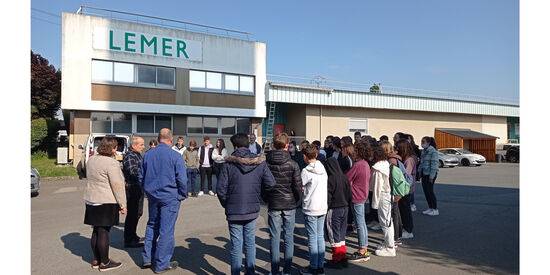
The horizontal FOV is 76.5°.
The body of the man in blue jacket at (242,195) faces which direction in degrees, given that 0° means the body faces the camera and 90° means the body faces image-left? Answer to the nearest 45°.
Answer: approximately 180°

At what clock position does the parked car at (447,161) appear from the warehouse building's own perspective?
The parked car is roughly at 10 o'clock from the warehouse building.

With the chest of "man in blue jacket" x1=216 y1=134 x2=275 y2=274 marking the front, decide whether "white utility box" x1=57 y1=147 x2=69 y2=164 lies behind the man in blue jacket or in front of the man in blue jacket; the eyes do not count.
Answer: in front

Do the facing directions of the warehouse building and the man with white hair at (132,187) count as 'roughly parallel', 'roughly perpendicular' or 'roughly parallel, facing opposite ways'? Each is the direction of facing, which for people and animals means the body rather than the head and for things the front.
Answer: roughly perpendicular

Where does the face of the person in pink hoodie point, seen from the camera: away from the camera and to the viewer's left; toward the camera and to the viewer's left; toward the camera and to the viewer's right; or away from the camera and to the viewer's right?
away from the camera and to the viewer's left

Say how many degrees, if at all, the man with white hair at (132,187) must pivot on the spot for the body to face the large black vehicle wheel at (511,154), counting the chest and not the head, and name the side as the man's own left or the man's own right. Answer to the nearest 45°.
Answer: approximately 45° to the man's own left

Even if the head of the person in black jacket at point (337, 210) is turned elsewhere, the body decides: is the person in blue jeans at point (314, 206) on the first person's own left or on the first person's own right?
on the first person's own left

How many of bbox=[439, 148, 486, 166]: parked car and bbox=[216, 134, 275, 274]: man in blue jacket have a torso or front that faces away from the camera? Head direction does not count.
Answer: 1

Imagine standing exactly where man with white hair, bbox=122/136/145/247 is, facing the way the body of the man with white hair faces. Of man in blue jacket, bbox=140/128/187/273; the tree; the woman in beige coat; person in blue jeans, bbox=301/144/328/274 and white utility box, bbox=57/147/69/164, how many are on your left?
2

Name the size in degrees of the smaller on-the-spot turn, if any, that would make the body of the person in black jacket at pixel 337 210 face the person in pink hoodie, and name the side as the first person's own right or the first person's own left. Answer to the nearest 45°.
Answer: approximately 90° to the first person's own right

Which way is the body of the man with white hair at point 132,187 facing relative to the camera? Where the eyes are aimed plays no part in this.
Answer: to the viewer's right

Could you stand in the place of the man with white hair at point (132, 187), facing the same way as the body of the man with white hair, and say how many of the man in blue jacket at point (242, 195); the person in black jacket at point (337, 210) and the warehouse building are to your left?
1

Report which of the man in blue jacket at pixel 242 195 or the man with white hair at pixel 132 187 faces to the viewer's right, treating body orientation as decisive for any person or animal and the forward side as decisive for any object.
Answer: the man with white hair

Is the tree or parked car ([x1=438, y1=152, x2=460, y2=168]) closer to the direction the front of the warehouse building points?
the parked car

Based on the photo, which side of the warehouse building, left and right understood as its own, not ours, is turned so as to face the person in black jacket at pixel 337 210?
front
